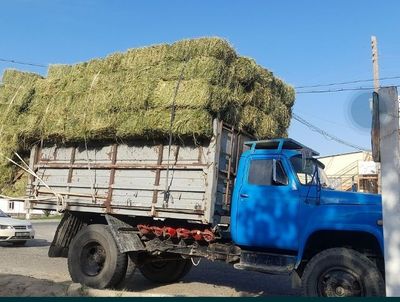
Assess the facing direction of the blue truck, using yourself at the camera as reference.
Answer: facing the viewer and to the right of the viewer

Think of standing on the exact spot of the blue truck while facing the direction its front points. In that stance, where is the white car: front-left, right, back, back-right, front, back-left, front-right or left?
back

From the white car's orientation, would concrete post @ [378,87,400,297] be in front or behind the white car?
in front

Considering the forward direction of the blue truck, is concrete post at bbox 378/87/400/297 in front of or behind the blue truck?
in front

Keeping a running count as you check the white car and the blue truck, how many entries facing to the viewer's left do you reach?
0

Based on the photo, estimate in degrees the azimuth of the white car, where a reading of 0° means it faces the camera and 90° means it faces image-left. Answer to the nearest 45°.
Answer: approximately 315°

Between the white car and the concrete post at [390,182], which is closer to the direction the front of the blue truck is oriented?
the concrete post
